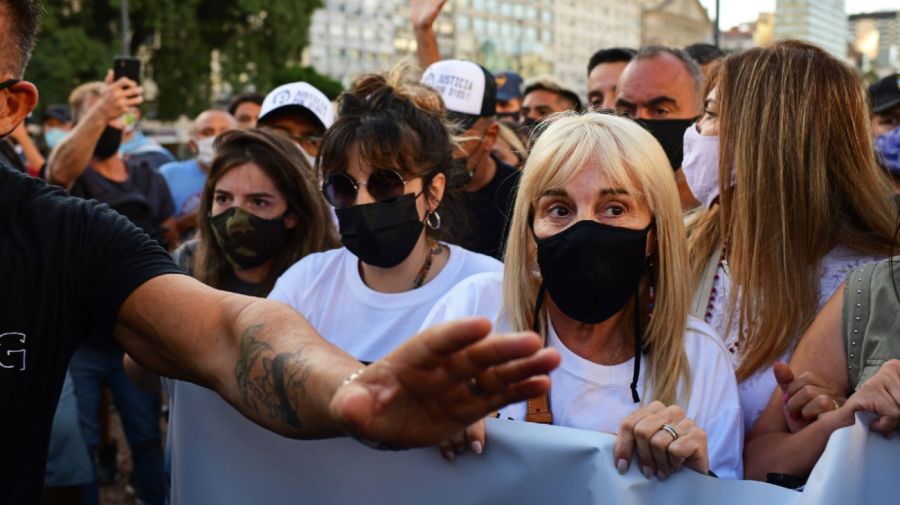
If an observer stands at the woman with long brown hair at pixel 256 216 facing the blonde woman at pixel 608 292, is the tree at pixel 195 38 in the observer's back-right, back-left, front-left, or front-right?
back-left

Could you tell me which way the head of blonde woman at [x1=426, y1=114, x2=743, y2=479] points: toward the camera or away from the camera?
toward the camera

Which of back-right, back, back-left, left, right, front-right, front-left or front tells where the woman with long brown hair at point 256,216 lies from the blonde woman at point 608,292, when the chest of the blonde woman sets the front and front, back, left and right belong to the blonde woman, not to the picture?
back-right

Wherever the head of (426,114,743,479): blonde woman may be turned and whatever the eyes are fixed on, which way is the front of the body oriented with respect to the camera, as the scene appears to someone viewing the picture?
toward the camera

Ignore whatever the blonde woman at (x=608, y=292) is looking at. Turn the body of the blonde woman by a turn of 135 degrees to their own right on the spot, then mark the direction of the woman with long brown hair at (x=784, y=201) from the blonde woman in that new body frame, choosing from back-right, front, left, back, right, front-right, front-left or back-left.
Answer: right

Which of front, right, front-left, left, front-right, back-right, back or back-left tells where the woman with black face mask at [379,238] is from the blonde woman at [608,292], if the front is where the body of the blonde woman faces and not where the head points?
back-right

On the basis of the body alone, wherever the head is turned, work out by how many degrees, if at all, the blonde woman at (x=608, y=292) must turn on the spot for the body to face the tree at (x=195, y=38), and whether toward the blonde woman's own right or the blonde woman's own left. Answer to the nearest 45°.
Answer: approximately 135° to the blonde woman's own right
